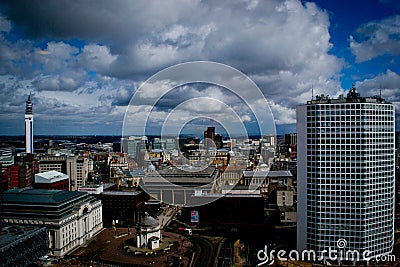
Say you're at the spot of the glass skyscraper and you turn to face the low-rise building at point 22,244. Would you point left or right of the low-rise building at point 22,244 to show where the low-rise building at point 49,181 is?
right

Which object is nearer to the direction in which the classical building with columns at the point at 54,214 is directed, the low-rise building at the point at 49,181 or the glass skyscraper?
the glass skyscraper

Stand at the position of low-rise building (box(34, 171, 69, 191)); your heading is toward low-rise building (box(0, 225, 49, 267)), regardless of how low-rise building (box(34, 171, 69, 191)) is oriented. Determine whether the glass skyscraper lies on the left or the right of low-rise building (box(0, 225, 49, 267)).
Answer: left

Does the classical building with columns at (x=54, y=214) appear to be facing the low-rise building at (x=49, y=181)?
no

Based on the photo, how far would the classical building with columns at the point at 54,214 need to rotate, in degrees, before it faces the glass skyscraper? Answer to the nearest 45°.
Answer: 0° — it already faces it

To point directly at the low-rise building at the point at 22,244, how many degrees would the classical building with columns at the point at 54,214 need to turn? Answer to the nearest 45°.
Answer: approximately 90° to its right

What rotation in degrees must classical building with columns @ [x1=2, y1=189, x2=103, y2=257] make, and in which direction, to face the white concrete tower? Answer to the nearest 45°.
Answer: approximately 135° to its left

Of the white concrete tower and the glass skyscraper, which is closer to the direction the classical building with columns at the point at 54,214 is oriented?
the glass skyscraper

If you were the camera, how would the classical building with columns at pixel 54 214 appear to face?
facing the viewer and to the right of the viewer
